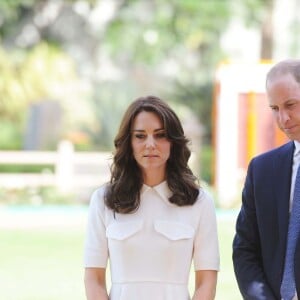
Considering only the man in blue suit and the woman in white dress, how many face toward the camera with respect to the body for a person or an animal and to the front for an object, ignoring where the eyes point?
2

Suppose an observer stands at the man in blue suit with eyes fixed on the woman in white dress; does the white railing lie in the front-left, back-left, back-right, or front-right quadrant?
front-right

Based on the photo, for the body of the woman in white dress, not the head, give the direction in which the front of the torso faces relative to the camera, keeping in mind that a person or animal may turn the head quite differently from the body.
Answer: toward the camera

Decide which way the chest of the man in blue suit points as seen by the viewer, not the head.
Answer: toward the camera

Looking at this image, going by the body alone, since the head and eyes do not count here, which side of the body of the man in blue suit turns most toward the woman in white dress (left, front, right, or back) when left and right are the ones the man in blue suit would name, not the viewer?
right

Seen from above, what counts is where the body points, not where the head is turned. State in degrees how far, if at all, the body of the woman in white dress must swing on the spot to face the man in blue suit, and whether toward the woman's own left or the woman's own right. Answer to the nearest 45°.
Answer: approximately 90° to the woman's own left

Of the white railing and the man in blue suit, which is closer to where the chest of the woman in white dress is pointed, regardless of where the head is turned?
the man in blue suit

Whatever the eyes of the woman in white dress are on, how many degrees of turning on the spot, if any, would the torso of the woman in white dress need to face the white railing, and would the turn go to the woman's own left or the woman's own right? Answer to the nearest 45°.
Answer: approximately 180°

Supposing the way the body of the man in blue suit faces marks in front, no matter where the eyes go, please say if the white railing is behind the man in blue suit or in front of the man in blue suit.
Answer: behind
